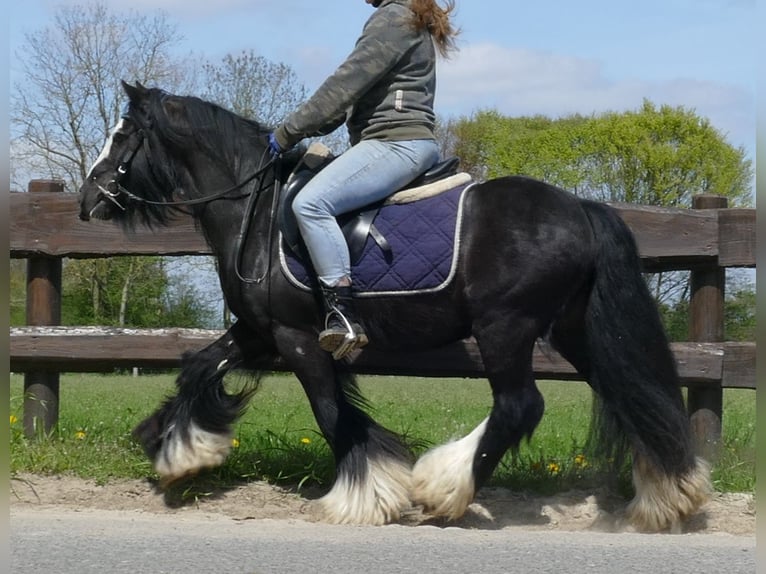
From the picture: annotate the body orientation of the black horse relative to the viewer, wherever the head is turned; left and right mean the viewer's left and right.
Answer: facing to the left of the viewer

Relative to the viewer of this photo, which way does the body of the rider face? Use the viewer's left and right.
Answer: facing to the left of the viewer

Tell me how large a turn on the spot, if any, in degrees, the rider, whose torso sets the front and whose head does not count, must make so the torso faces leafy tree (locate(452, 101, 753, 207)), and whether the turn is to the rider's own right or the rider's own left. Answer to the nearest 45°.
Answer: approximately 90° to the rider's own right

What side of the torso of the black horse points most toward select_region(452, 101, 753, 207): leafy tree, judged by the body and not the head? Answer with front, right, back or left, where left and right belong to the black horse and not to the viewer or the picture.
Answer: right

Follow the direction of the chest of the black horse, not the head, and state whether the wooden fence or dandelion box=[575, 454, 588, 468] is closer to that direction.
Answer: the wooden fence
